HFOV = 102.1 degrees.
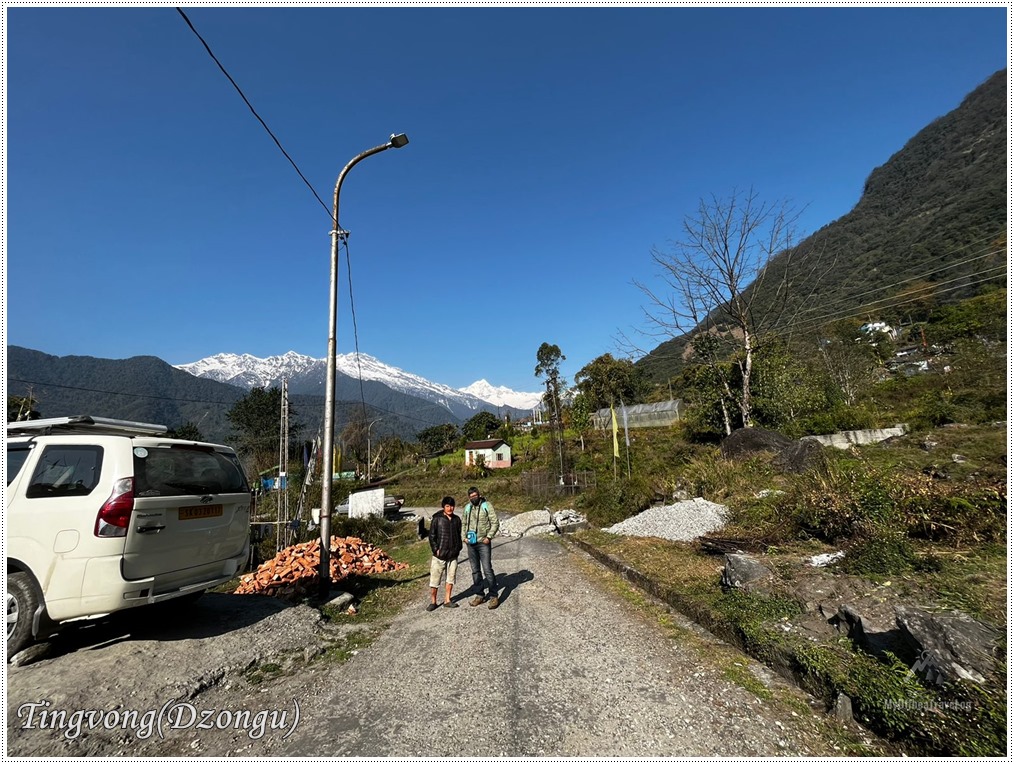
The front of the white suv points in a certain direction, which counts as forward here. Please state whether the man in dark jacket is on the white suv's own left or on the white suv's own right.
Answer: on the white suv's own right

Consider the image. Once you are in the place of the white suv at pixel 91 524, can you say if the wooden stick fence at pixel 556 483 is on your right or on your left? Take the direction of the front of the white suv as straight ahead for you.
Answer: on your right

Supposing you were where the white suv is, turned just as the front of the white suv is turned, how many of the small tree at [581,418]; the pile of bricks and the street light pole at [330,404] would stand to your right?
3

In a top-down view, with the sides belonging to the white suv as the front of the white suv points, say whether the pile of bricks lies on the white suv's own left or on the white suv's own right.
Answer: on the white suv's own right

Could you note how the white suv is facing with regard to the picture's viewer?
facing away from the viewer and to the left of the viewer

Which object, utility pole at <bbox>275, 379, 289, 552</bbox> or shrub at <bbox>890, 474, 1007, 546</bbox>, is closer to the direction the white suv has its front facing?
the utility pole

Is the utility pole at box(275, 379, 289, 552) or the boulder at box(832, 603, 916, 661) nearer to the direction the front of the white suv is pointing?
the utility pole

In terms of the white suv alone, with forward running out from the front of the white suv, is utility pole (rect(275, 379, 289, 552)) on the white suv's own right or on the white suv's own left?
on the white suv's own right

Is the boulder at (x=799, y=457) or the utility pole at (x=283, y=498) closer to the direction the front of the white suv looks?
the utility pole
